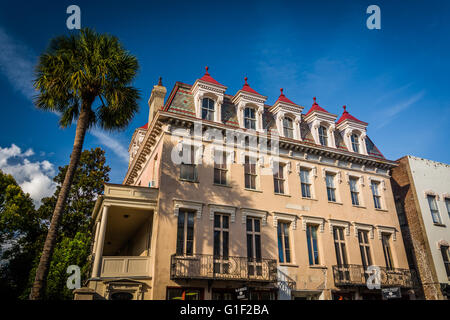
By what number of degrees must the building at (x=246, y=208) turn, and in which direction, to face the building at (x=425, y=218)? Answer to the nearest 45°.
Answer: approximately 90° to its left

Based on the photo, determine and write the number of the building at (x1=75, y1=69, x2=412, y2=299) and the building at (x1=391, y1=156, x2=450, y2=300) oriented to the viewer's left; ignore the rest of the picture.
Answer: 0

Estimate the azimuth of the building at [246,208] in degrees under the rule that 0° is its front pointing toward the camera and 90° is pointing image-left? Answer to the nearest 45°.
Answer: approximately 315°

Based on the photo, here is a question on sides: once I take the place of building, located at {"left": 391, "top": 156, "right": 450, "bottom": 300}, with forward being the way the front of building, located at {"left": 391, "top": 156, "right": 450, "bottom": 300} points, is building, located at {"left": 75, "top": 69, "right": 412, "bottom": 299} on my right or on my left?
on my right

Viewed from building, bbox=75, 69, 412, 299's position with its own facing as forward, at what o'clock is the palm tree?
The palm tree is roughly at 3 o'clock from the building.

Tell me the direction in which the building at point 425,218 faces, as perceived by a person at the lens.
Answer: facing the viewer and to the right of the viewer

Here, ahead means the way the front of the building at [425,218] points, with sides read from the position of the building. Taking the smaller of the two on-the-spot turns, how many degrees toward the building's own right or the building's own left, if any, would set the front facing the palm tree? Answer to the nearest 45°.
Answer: approximately 90° to the building's own right
